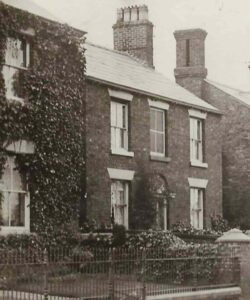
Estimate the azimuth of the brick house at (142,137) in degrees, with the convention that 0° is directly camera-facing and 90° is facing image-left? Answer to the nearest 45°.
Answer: approximately 315°

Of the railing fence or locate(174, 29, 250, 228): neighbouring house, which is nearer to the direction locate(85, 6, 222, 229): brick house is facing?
the railing fence

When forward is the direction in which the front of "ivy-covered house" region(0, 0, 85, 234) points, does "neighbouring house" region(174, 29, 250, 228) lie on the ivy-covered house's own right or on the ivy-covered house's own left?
on the ivy-covered house's own left

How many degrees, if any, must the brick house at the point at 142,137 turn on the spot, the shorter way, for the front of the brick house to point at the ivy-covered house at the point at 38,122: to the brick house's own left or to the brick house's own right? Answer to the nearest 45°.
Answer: approximately 45° to the brick house's own right

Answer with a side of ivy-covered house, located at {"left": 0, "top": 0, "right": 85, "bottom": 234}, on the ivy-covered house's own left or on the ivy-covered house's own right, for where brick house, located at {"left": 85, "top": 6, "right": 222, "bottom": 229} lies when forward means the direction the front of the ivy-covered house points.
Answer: on the ivy-covered house's own left

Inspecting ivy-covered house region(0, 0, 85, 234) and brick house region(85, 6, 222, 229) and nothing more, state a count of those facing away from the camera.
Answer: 0
